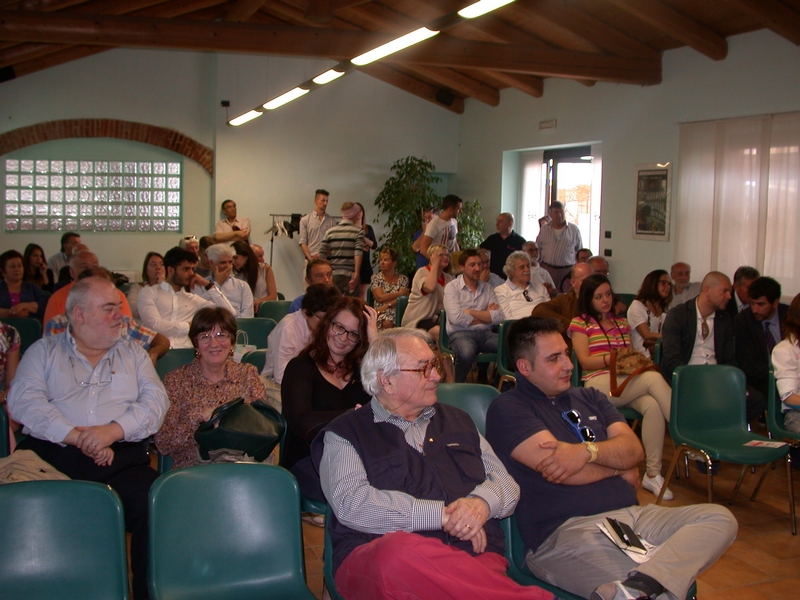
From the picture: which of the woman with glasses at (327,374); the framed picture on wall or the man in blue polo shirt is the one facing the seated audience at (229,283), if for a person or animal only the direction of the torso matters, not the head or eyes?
the framed picture on wall

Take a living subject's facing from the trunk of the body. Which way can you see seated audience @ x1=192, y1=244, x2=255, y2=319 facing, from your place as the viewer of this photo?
facing the viewer and to the right of the viewer

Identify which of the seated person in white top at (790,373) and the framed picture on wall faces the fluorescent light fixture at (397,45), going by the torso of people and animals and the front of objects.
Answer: the framed picture on wall

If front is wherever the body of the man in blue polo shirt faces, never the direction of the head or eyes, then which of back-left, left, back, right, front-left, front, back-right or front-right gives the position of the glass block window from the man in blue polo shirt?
back

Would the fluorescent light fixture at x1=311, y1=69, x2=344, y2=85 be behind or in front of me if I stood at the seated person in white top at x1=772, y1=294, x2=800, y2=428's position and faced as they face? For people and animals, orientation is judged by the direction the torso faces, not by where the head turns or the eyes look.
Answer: behind

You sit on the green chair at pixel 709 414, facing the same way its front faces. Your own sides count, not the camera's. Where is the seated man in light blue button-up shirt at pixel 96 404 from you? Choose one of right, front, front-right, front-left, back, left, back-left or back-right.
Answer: right

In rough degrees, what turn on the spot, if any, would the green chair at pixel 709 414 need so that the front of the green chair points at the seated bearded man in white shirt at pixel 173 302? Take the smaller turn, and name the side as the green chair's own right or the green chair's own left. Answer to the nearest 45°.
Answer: approximately 135° to the green chair's own right

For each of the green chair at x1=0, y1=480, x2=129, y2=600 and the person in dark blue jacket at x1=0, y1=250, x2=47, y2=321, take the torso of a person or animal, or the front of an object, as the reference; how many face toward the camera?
2
